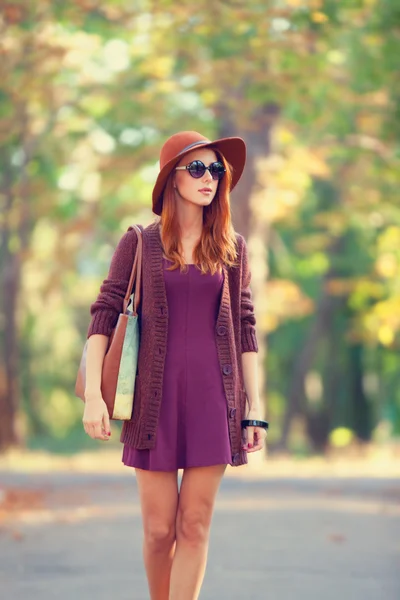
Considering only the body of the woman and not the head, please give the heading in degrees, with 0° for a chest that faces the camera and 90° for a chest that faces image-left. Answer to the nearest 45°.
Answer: approximately 0°
